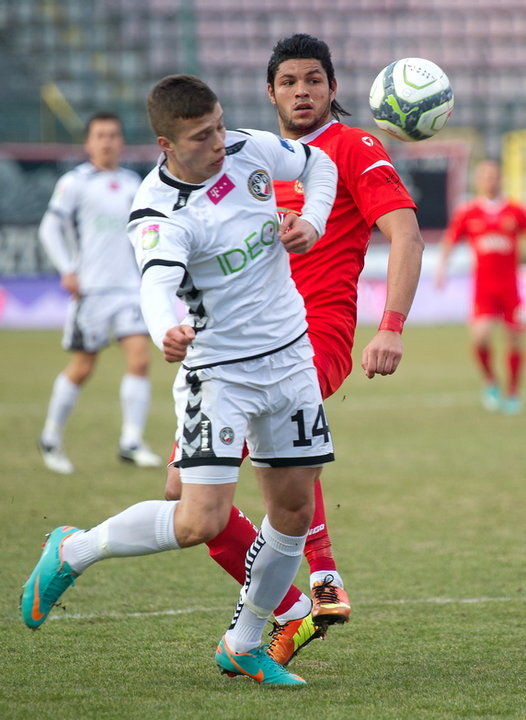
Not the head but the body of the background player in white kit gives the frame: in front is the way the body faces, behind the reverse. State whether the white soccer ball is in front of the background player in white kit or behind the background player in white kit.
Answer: in front

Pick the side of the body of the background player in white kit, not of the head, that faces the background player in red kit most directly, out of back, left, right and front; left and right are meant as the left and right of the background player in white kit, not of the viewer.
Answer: left

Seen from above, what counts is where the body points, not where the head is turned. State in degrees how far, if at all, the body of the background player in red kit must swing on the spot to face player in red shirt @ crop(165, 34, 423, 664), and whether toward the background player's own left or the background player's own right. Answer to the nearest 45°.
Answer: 0° — they already face them

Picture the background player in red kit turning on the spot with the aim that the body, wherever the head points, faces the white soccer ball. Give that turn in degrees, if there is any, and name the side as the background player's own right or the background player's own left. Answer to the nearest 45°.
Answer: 0° — they already face it

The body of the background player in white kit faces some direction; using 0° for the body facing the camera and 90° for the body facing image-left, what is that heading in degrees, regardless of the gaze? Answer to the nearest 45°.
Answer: approximately 315°

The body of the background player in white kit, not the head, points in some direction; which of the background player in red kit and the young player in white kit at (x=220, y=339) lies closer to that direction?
the young player in white kit

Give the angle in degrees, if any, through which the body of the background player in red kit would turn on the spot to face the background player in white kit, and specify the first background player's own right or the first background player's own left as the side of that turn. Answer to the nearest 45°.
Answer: approximately 45° to the first background player's own right

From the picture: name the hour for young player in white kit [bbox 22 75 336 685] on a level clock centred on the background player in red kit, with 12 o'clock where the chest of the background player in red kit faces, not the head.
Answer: The young player in white kit is roughly at 12 o'clock from the background player in red kit.

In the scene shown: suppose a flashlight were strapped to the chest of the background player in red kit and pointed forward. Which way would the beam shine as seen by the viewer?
toward the camera

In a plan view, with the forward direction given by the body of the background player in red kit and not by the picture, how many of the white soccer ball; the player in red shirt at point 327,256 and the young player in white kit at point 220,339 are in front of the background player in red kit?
3

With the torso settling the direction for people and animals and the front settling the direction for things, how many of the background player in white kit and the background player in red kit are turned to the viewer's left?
0

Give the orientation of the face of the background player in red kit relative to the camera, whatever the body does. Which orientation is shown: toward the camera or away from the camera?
toward the camera
